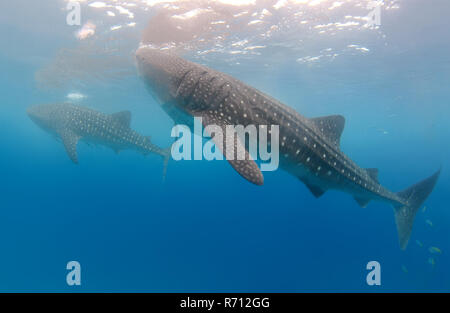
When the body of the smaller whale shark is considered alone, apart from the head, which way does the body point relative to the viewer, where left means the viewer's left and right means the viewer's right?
facing to the left of the viewer

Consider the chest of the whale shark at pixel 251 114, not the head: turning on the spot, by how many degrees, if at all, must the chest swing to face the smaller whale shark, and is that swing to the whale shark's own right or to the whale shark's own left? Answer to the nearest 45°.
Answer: approximately 45° to the whale shark's own right

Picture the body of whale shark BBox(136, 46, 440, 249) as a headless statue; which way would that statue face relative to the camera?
to the viewer's left

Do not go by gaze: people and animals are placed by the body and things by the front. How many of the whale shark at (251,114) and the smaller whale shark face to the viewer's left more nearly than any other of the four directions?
2

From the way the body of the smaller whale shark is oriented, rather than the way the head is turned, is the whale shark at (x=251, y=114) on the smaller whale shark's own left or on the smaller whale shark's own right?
on the smaller whale shark's own left
